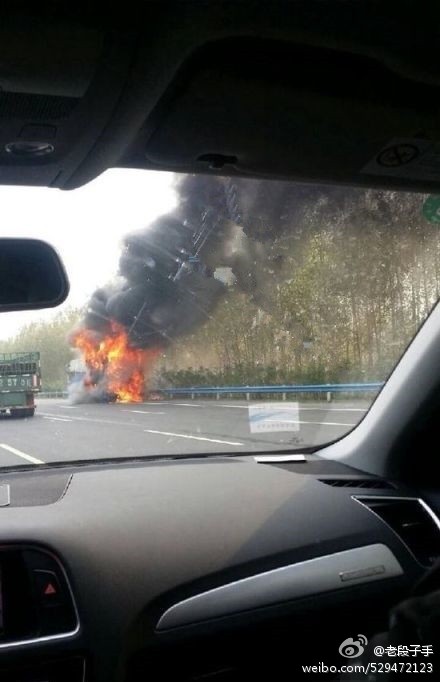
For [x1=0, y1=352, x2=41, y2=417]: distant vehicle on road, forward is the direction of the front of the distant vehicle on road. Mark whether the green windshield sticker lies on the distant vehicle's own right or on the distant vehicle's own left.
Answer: on the distant vehicle's own right

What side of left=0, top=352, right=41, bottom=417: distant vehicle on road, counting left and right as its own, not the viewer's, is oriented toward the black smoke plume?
right

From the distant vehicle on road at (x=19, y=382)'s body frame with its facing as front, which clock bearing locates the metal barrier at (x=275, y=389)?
The metal barrier is roughly at 3 o'clock from the distant vehicle on road.

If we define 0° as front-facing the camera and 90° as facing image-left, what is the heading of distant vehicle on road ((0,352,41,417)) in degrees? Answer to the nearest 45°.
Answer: approximately 180°
